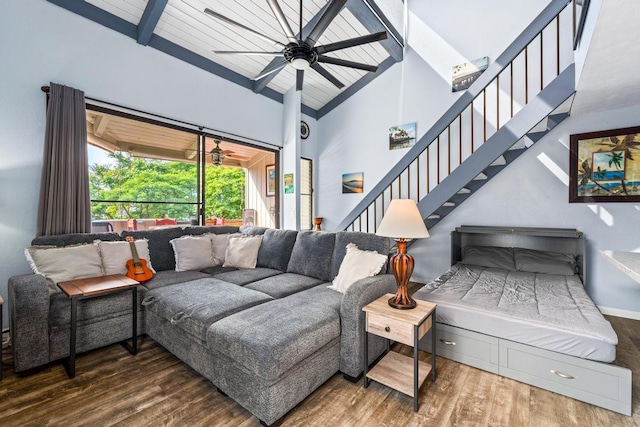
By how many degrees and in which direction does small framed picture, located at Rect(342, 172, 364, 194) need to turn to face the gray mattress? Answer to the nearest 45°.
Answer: approximately 90° to its left

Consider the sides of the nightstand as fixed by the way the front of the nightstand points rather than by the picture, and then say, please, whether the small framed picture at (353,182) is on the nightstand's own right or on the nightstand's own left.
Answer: on the nightstand's own right

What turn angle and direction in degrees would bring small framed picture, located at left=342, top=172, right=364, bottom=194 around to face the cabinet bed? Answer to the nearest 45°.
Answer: approximately 90° to its left

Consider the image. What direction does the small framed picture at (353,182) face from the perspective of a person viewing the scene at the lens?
facing the viewer and to the left of the viewer

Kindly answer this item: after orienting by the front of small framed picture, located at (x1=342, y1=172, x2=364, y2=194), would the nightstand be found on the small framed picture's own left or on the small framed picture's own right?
on the small framed picture's own left

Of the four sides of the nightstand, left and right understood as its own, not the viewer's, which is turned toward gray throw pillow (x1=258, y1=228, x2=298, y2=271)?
right

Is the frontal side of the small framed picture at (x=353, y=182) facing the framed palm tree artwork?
no

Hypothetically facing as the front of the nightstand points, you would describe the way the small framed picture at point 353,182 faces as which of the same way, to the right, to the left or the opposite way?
the same way
